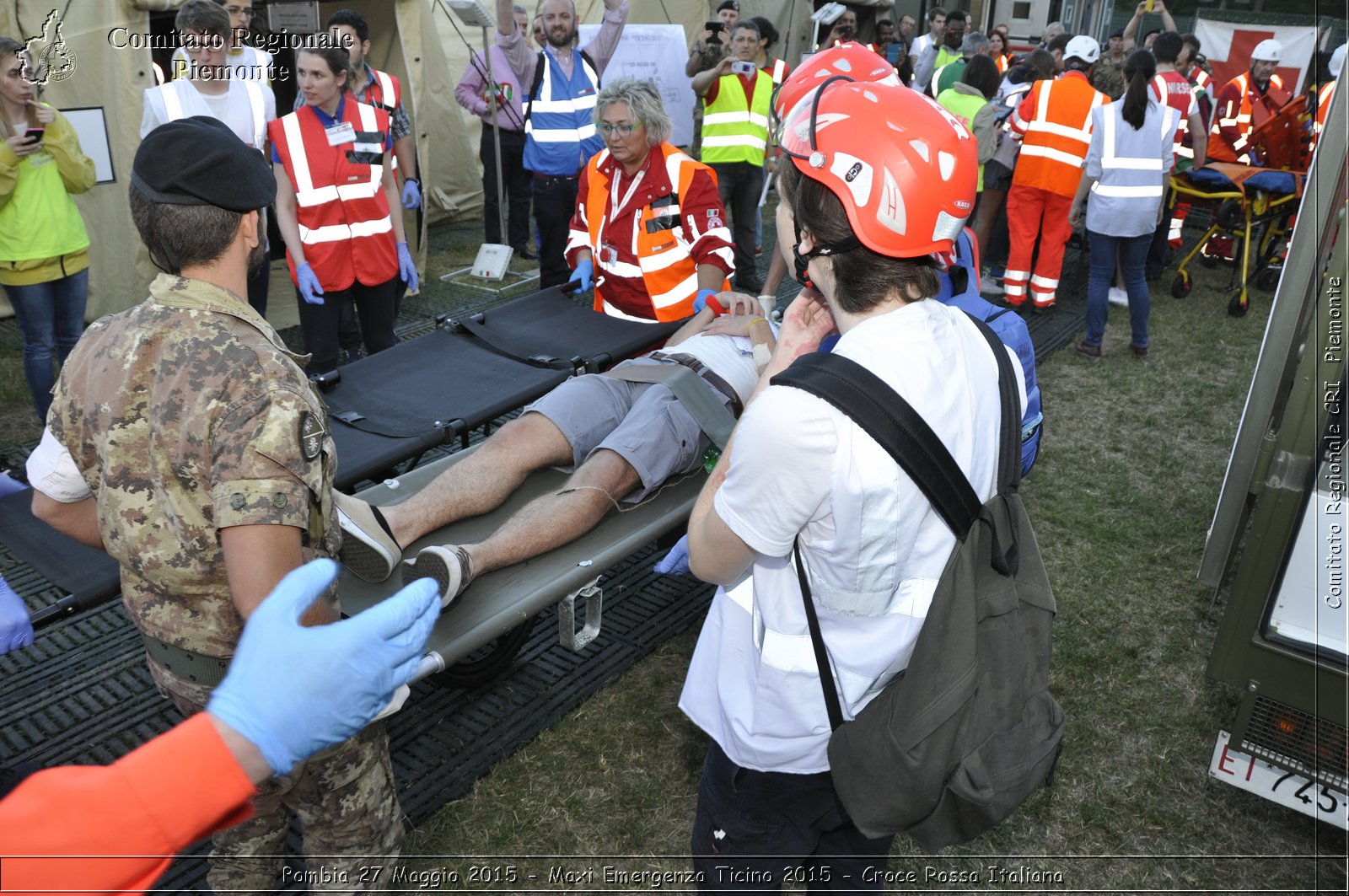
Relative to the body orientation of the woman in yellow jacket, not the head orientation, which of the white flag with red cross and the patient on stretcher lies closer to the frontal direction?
the patient on stretcher

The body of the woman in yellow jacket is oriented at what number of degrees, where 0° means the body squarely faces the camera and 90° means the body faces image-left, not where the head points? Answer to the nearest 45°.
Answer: approximately 315°

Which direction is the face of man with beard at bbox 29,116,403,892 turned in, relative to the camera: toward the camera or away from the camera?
away from the camera

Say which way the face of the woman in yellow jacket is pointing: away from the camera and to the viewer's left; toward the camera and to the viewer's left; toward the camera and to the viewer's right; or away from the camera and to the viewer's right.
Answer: toward the camera and to the viewer's right

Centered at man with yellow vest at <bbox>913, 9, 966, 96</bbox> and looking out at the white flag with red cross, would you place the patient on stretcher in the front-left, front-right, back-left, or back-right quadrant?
back-right

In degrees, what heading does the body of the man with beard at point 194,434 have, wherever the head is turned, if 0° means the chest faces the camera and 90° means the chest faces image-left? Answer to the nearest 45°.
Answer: approximately 225°

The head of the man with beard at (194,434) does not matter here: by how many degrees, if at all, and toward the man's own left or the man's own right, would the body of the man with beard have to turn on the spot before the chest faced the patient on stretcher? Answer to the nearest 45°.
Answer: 0° — they already face them
